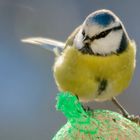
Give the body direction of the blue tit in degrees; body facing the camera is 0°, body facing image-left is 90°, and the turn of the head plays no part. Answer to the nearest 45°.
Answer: approximately 0°
